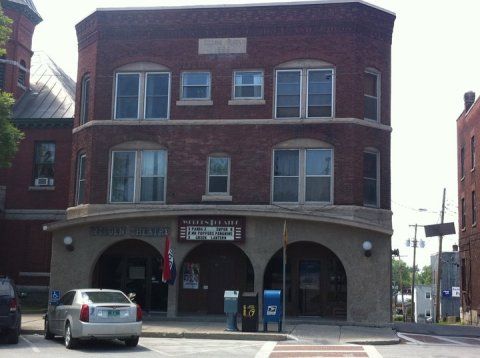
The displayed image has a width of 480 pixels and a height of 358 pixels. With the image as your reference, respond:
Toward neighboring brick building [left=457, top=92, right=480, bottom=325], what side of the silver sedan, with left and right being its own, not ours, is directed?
right

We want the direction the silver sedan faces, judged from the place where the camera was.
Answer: facing away from the viewer and to the left of the viewer

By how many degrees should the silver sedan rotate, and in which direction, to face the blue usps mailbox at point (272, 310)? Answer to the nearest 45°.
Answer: approximately 90° to its right

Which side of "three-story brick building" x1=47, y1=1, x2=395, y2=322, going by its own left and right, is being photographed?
front

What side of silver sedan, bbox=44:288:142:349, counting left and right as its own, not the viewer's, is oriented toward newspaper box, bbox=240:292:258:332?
right

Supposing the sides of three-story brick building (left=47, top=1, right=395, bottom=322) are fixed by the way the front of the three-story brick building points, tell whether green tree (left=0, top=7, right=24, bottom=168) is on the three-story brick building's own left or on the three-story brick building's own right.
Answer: on the three-story brick building's own right

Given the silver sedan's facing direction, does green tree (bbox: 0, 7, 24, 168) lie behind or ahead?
ahead
